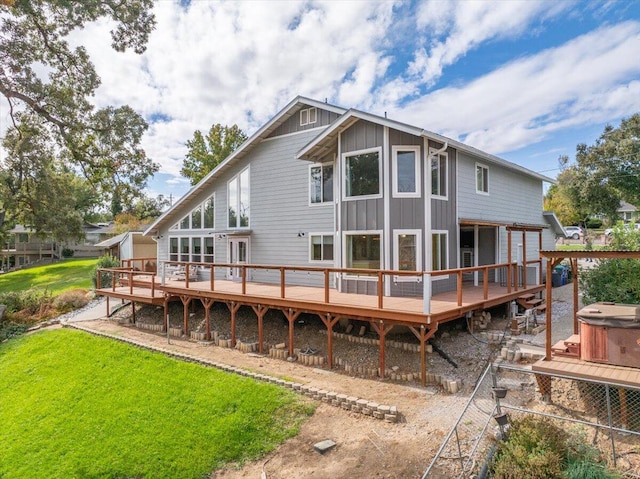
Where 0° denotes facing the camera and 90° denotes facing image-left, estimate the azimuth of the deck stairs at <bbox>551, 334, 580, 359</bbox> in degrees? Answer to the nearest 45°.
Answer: approximately 90°

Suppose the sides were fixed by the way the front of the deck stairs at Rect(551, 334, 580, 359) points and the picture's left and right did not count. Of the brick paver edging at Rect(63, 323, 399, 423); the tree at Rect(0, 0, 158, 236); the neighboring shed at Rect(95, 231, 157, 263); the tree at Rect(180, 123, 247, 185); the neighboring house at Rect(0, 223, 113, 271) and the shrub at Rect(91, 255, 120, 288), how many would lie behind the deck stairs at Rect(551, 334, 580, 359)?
0

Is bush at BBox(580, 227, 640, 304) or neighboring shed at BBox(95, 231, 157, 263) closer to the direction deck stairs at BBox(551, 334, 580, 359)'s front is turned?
the neighboring shed

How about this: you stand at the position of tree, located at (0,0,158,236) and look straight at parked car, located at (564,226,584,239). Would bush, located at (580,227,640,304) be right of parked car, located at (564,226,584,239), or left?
right

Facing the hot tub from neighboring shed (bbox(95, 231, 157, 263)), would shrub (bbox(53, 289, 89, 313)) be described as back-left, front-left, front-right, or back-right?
front-right

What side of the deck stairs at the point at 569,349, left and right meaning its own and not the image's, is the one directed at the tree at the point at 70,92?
front

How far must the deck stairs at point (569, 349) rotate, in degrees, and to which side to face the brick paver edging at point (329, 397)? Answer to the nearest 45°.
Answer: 0° — it already faces it

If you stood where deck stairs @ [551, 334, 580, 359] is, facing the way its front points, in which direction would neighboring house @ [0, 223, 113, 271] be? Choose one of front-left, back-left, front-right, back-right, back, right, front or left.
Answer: front

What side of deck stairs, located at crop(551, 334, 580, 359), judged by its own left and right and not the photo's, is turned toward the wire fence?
left

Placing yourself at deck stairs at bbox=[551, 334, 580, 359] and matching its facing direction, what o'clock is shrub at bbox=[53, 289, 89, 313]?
The shrub is roughly at 12 o'clock from the deck stairs.

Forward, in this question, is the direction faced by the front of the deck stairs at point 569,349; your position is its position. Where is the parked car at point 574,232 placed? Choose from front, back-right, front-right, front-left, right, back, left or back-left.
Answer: right

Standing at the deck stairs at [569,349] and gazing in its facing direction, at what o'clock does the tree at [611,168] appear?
The tree is roughly at 3 o'clock from the deck stairs.

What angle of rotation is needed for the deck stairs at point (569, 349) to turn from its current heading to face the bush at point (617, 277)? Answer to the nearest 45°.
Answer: approximately 90° to its right

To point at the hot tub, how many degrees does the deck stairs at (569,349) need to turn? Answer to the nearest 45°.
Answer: approximately 135° to its left

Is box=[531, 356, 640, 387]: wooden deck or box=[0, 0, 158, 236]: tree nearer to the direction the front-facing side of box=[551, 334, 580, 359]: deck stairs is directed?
the tree

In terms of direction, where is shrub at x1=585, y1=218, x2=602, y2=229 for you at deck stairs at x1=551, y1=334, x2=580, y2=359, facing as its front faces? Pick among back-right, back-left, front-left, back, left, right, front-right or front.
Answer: right

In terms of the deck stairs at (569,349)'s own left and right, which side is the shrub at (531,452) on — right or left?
on its left
